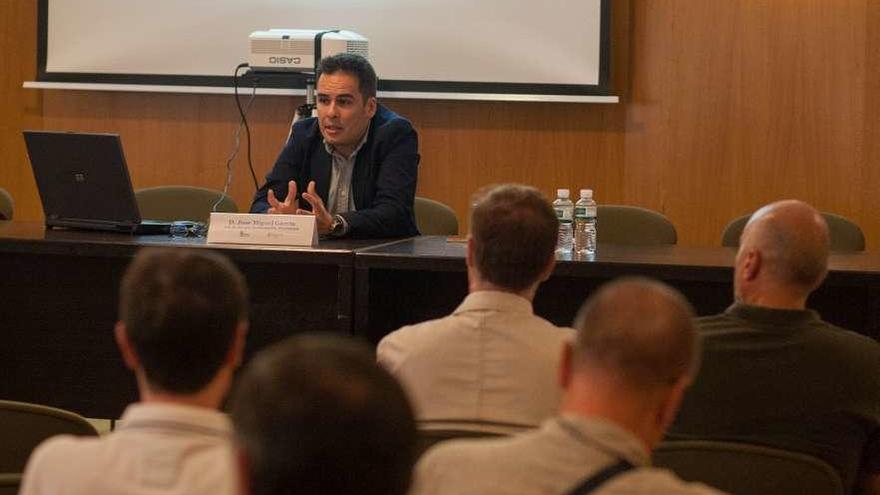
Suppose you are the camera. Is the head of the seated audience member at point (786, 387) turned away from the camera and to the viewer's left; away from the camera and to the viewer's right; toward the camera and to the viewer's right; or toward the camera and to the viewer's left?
away from the camera and to the viewer's left

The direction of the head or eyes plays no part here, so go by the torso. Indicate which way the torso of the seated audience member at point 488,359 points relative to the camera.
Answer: away from the camera

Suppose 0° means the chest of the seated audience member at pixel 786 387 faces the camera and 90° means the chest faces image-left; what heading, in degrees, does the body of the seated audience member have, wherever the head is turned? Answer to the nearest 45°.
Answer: approximately 135°

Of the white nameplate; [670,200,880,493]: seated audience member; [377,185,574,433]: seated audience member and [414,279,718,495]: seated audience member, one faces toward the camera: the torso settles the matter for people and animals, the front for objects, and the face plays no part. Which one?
the white nameplate

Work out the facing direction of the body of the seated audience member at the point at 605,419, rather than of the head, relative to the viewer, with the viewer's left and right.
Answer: facing away from the viewer

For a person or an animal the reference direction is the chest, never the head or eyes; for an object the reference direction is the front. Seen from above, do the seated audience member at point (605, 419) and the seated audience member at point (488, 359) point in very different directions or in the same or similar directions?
same or similar directions

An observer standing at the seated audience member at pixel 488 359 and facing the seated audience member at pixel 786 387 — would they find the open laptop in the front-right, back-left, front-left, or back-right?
back-left

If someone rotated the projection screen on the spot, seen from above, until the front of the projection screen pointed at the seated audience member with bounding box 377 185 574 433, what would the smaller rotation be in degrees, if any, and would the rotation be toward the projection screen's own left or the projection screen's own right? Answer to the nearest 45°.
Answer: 0° — it already faces them

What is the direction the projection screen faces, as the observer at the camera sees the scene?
facing the viewer

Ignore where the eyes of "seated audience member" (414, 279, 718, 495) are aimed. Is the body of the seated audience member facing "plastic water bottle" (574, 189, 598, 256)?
yes

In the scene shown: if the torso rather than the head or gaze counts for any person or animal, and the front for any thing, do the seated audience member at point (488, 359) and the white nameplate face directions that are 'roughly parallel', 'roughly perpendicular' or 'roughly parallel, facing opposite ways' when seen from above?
roughly parallel, facing opposite ways
